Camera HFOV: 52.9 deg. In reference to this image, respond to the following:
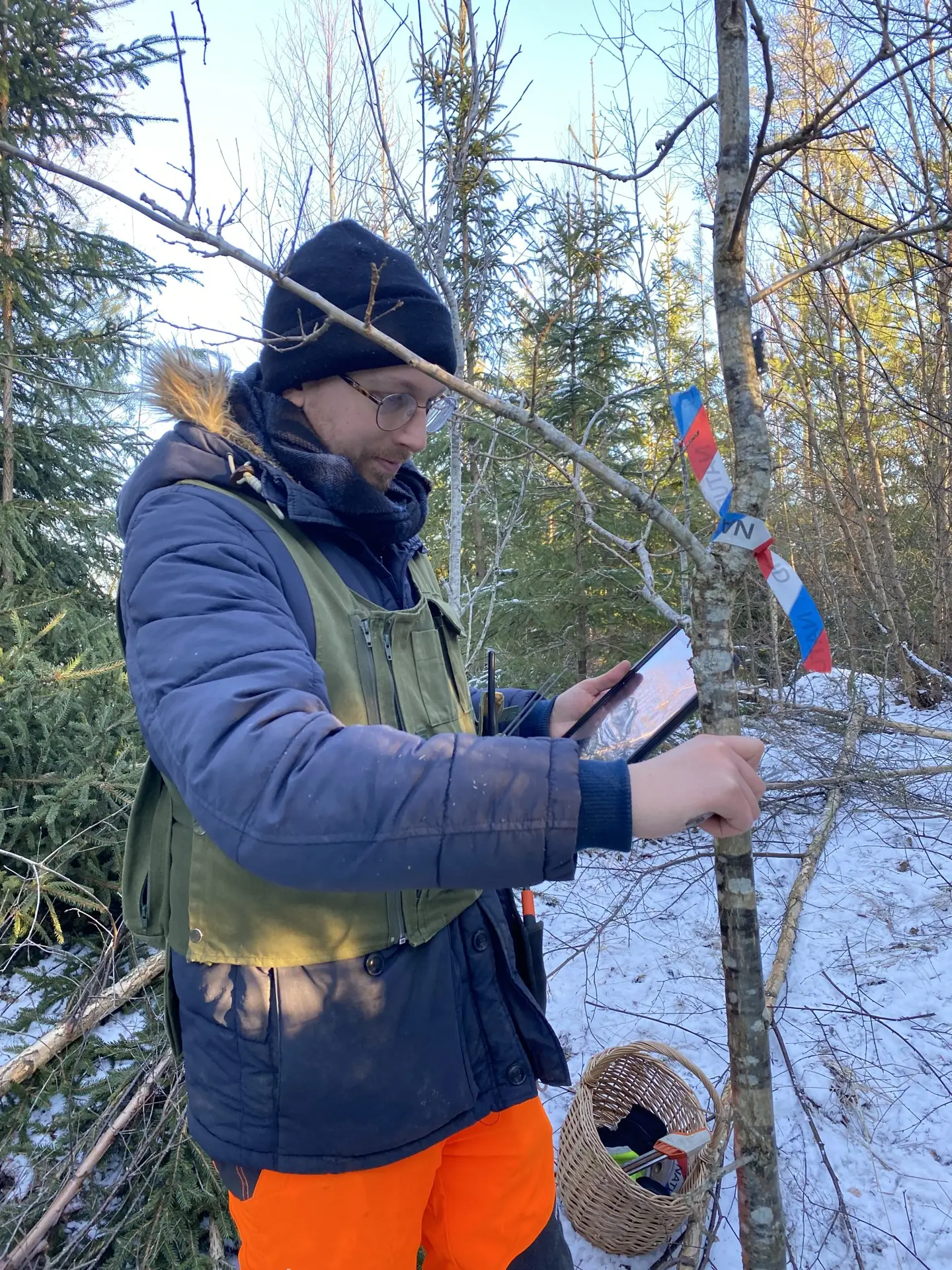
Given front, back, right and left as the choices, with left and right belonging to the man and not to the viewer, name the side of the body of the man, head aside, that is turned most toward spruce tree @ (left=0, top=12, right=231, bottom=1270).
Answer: back

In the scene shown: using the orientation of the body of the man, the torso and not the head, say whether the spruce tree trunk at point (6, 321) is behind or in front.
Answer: behind

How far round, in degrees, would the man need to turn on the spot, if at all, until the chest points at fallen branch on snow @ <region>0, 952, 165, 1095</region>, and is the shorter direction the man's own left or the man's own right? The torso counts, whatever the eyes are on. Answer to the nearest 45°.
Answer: approximately 180°

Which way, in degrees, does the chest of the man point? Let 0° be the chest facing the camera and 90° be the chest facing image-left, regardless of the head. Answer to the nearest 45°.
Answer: approximately 315°
